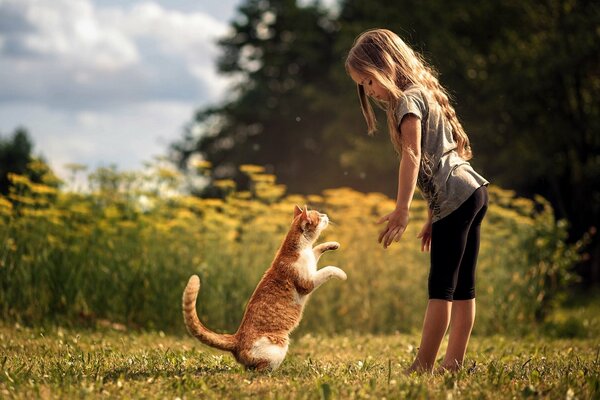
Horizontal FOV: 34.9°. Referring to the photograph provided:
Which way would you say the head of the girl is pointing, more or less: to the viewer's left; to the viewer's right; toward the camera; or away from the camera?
to the viewer's left

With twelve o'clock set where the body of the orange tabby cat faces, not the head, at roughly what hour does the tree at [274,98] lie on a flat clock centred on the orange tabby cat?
The tree is roughly at 9 o'clock from the orange tabby cat.

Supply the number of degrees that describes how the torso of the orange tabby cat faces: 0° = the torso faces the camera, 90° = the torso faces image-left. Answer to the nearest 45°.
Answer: approximately 270°

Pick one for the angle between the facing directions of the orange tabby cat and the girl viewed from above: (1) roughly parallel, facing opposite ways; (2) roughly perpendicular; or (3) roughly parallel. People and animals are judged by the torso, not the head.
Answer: roughly parallel, facing opposite ways

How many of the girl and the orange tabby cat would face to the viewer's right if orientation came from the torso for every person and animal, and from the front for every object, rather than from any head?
1

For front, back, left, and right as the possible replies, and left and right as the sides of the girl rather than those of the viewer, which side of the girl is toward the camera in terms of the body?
left
